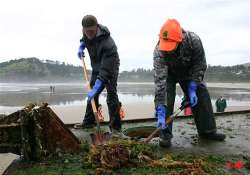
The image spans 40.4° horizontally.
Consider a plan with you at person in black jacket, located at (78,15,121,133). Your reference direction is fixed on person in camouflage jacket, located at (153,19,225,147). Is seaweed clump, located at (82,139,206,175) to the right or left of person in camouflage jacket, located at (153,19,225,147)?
right

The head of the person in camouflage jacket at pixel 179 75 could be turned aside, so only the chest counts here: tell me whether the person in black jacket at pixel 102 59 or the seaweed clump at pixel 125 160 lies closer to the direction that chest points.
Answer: the seaweed clump

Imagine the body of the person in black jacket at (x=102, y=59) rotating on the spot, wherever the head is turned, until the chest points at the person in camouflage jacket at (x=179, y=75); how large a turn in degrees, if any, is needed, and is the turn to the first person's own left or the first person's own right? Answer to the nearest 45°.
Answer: approximately 90° to the first person's own left

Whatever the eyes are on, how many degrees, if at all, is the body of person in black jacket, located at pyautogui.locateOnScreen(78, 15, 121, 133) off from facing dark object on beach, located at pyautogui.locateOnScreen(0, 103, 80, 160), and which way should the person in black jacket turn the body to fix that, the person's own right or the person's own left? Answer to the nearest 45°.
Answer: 0° — they already face it

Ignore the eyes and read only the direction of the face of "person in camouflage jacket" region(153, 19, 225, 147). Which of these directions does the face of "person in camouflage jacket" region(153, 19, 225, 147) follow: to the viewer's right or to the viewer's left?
to the viewer's left

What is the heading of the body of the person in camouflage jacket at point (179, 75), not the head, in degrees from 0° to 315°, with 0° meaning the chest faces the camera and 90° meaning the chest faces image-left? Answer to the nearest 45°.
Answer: approximately 45°

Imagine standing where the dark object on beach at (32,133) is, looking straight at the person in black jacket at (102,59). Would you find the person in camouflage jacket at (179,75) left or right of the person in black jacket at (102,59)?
right

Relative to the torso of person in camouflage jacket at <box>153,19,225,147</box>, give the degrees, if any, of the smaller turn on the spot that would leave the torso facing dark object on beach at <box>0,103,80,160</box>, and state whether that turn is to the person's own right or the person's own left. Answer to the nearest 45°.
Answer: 0° — they already face it

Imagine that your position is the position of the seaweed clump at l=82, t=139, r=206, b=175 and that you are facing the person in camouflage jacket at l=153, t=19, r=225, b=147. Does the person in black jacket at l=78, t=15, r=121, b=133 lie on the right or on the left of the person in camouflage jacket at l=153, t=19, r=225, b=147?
left

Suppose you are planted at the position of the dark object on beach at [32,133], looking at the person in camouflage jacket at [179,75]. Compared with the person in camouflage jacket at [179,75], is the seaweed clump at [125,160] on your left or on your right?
right

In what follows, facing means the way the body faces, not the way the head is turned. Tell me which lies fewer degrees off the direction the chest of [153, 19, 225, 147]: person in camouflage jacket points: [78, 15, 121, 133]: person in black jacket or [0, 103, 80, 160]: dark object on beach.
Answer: the dark object on beach
